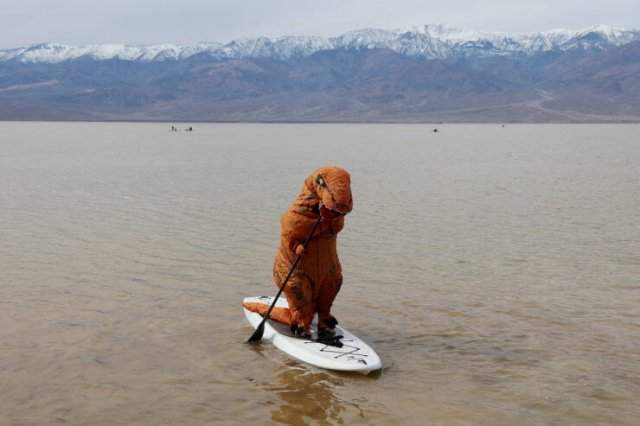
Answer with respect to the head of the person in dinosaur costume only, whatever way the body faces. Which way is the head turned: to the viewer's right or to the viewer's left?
to the viewer's right

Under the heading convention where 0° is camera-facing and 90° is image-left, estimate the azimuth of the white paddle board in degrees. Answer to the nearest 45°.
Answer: approximately 315°

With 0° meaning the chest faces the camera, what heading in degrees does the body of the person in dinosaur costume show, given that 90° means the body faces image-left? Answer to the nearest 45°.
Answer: approximately 315°
